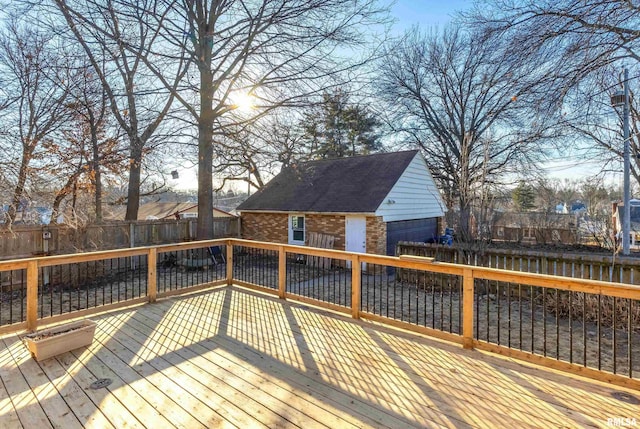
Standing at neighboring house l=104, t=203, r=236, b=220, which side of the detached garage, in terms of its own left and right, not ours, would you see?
back

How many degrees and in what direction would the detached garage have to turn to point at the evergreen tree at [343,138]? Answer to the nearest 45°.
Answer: approximately 135° to its left

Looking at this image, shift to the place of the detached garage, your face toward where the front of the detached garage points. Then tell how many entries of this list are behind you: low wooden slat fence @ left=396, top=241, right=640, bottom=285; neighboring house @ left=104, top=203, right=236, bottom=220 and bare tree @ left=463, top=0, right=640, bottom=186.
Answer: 1

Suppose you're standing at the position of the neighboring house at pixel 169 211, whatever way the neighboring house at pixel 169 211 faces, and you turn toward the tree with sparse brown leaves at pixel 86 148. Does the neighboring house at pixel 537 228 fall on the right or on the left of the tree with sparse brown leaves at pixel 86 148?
left

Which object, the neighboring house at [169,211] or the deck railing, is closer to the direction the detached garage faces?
the deck railing

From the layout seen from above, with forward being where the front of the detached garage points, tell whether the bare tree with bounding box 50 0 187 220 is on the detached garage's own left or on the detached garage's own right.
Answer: on the detached garage's own right

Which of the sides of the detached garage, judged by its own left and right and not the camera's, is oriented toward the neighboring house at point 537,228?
left

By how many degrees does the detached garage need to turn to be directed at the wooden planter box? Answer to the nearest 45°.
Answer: approximately 45° to its right

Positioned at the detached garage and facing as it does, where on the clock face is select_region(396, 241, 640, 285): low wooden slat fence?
The low wooden slat fence is roughly at 12 o'clock from the detached garage.

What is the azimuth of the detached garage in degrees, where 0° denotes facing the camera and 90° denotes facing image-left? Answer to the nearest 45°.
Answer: approximately 315°
